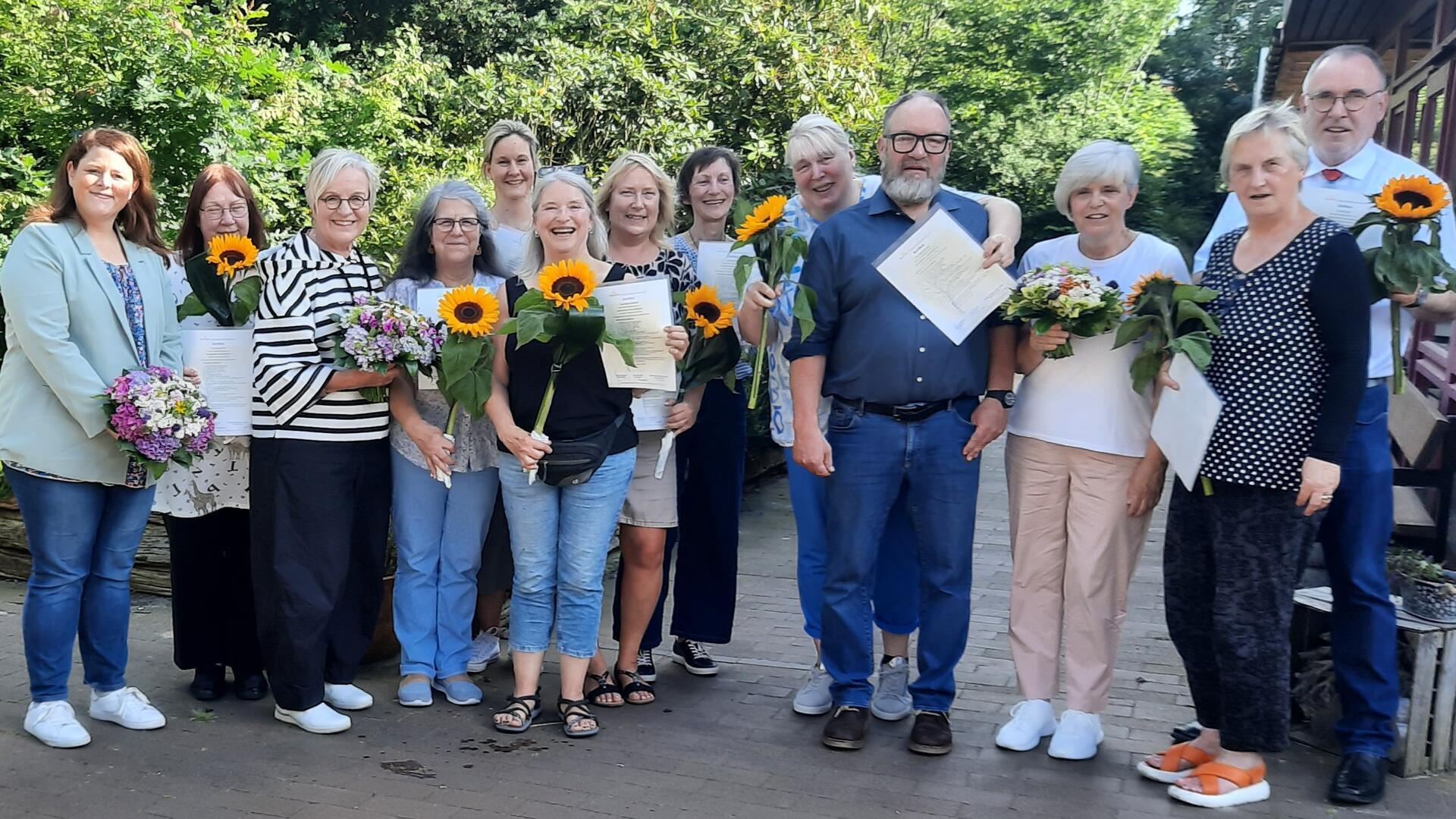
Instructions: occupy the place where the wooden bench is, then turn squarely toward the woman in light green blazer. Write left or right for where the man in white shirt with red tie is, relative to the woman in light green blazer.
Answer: left

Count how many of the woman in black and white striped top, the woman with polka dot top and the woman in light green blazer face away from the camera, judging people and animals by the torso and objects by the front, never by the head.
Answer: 0

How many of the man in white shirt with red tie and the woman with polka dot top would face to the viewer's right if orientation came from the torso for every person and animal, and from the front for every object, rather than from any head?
0

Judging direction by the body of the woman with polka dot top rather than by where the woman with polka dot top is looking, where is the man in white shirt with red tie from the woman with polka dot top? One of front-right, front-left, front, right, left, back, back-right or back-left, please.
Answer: back

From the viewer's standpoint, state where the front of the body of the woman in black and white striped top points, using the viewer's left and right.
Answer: facing the viewer and to the right of the viewer

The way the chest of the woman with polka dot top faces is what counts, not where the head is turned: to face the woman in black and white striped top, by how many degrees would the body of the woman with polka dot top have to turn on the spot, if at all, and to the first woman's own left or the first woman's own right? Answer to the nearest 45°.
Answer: approximately 45° to the first woman's own right

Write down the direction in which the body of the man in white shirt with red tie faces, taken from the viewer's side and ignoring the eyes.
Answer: toward the camera
